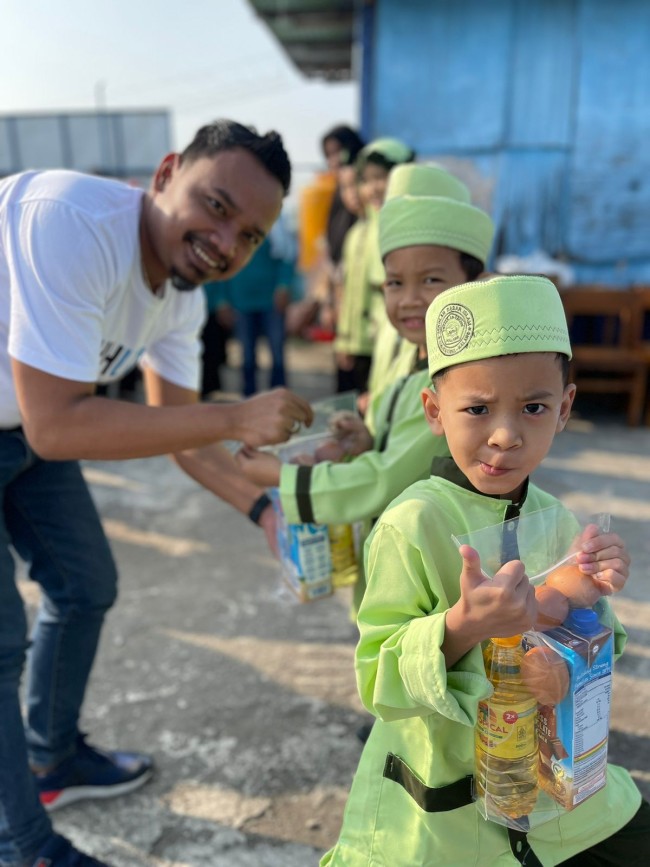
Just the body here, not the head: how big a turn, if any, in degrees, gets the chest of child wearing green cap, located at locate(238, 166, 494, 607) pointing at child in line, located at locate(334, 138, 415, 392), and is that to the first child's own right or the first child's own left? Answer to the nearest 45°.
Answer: approximately 135° to the first child's own right

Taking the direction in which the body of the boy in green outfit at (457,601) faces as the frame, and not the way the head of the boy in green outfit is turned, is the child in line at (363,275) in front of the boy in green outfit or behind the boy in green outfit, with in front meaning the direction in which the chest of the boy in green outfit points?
behind

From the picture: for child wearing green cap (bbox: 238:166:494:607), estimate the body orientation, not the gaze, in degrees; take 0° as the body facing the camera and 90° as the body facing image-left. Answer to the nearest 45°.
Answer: approximately 45°

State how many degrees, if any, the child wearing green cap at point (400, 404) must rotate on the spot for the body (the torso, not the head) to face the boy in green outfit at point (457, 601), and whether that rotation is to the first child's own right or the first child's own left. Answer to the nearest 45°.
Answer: approximately 45° to the first child's own left

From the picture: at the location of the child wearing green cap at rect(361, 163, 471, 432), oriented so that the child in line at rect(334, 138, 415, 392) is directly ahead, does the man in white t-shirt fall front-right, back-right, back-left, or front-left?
back-left
